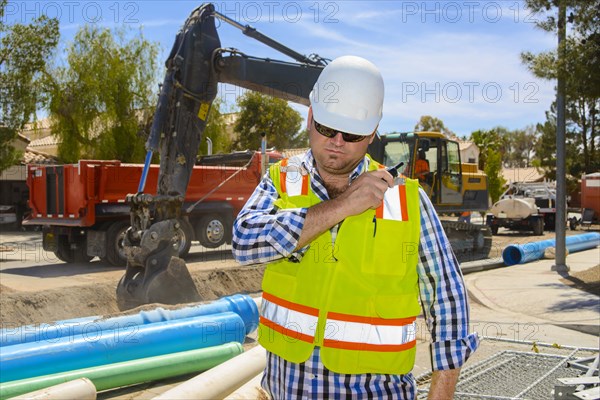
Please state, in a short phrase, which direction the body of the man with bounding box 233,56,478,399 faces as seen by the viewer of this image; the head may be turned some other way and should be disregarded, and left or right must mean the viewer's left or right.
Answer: facing the viewer

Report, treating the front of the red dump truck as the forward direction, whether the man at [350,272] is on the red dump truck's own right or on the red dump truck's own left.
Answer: on the red dump truck's own right

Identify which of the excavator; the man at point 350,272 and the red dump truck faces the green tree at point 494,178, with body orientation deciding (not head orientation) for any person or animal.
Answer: the red dump truck

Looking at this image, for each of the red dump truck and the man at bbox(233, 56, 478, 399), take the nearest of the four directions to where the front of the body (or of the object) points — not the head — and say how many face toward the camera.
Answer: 1

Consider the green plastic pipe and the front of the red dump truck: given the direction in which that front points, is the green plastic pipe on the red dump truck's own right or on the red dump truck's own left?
on the red dump truck's own right

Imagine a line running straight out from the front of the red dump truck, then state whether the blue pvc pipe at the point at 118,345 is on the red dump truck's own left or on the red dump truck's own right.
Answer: on the red dump truck's own right

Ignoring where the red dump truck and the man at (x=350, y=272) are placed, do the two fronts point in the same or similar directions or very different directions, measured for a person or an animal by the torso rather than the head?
very different directions

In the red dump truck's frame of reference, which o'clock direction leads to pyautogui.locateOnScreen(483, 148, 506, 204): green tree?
The green tree is roughly at 12 o'clock from the red dump truck.

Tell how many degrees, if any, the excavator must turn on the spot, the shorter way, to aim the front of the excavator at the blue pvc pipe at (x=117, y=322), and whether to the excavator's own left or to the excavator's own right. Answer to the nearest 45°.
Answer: approximately 45° to the excavator's own left

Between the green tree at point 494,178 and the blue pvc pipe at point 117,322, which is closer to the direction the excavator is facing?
the blue pvc pipe

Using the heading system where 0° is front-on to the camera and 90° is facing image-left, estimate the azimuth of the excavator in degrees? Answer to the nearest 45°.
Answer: approximately 45°

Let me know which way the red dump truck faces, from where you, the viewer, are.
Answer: facing away from the viewer and to the right of the viewer

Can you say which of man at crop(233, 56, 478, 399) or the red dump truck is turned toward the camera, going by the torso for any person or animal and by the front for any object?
the man
